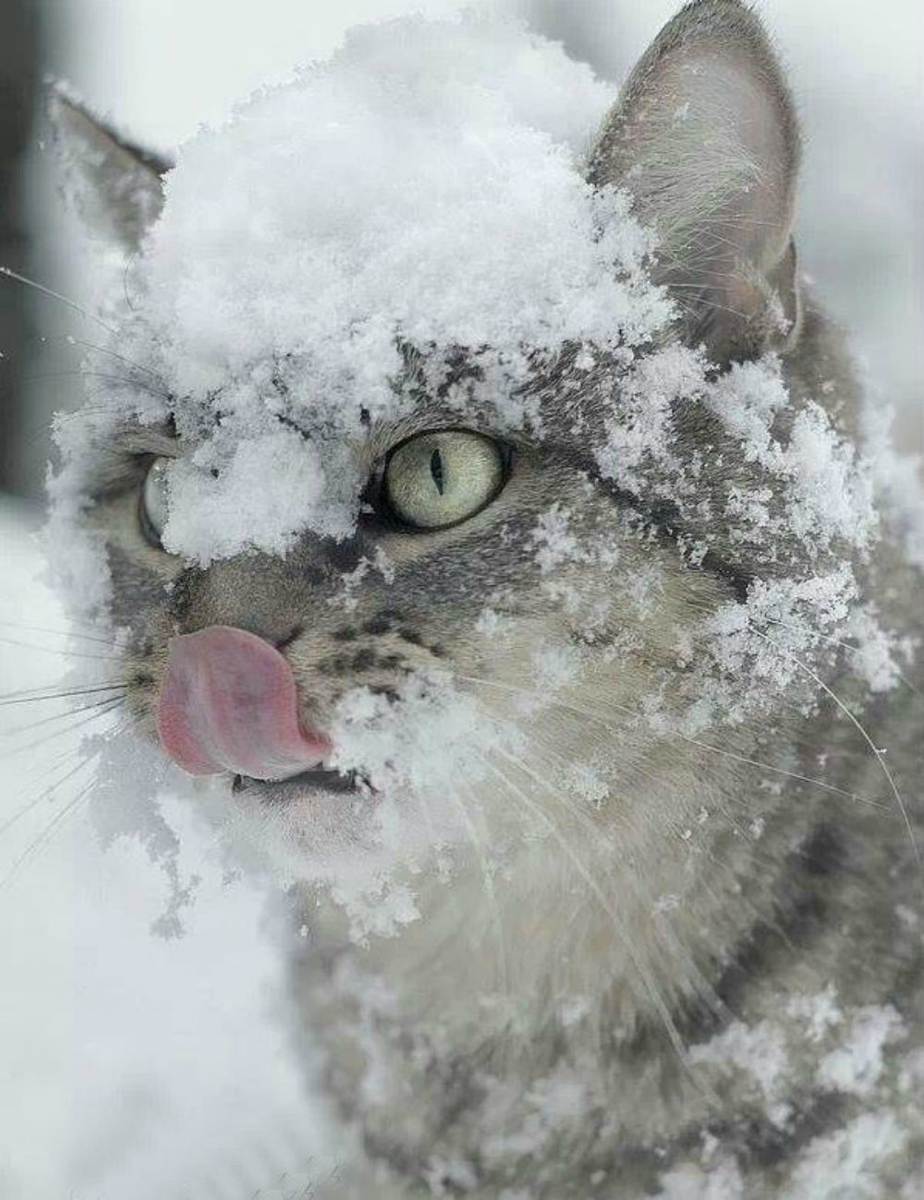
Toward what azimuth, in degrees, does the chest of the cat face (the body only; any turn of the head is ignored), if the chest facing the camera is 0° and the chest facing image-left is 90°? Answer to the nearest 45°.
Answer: approximately 45°
